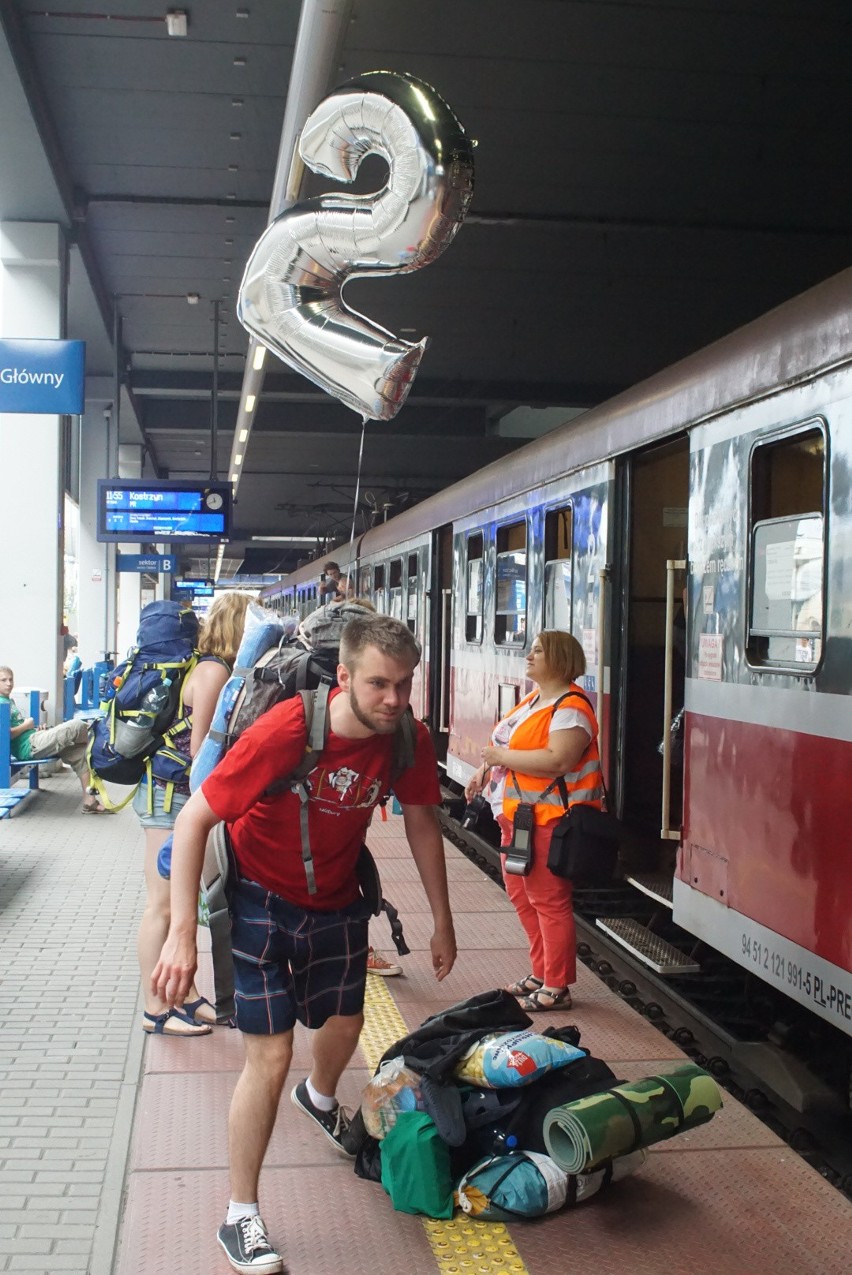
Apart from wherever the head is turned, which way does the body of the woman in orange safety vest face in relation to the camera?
to the viewer's left

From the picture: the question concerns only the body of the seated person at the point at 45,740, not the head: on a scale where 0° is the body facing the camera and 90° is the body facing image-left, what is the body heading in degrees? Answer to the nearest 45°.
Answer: approximately 270°

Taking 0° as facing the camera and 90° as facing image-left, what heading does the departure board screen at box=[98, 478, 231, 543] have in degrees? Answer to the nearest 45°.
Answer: approximately 0°

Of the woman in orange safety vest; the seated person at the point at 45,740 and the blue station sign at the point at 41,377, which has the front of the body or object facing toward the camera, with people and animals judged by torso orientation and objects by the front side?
the blue station sign

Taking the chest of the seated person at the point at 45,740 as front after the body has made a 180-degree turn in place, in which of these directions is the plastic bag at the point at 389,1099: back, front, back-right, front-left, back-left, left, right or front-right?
left

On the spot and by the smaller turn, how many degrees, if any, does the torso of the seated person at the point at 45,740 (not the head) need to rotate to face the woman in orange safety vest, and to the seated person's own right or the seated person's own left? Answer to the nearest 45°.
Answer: approximately 90° to the seated person's own right

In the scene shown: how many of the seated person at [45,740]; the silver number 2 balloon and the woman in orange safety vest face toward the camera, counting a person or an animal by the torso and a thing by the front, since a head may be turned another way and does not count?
1

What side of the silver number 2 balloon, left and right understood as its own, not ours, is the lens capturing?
front

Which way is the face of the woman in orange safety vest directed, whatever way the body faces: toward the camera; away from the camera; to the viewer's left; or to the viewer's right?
to the viewer's left

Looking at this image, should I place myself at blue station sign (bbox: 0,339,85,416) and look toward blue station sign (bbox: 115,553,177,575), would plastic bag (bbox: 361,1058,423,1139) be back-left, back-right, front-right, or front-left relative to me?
back-right

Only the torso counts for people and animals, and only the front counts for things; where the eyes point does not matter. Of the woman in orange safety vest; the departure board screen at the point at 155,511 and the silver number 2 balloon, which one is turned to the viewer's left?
the woman in orange safety vest

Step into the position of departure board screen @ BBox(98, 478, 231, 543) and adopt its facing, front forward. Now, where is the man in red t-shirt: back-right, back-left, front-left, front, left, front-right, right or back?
front

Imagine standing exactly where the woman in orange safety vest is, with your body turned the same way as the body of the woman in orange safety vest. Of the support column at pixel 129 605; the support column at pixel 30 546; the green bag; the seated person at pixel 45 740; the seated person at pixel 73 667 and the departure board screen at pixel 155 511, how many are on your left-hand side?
1
